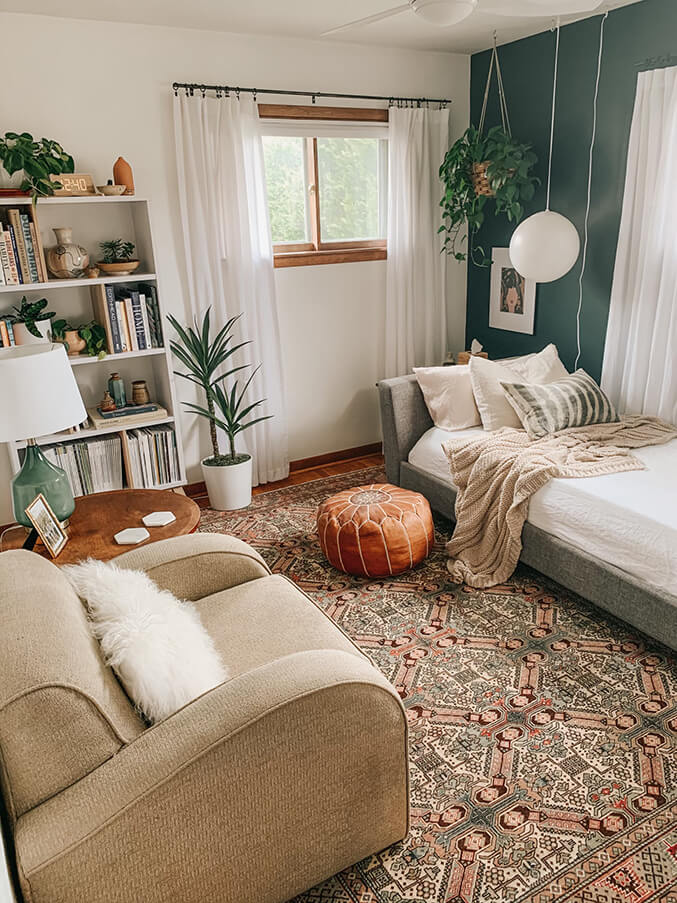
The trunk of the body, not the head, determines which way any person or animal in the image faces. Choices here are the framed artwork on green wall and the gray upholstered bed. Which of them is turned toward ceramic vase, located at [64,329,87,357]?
the framed artwork on green wall

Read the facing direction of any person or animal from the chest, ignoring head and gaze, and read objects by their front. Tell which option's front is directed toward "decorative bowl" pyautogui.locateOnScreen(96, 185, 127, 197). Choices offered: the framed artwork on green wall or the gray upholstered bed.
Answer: the framed artwork on green wall

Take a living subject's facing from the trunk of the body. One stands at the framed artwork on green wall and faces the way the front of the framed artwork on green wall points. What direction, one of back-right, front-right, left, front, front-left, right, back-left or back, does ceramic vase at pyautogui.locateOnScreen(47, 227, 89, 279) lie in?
front

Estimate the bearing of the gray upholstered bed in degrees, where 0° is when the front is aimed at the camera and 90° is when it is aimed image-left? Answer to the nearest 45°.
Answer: approximately 315°

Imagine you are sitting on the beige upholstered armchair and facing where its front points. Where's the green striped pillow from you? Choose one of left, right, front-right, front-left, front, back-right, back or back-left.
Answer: front

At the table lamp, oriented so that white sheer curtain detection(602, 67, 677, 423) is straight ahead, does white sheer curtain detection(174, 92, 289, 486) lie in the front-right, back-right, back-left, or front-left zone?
front-left

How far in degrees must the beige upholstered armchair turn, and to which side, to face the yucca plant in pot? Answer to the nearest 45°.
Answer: approximately 45° to its left

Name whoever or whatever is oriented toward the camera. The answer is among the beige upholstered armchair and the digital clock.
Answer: the digital clock

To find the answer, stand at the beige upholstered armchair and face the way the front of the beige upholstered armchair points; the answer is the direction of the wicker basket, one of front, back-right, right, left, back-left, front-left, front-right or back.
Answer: front

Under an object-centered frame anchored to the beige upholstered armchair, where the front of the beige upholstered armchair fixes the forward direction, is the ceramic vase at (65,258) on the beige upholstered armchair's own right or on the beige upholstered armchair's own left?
on the beige upholstered armchair's own left

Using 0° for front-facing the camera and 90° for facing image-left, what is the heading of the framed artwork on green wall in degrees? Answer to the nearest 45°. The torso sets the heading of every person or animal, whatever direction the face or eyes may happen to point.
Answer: approximately 45°

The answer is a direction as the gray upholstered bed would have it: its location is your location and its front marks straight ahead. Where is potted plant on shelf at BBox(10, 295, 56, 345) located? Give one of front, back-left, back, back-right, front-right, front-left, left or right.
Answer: back-right

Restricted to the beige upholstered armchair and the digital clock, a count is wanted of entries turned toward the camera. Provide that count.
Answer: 1

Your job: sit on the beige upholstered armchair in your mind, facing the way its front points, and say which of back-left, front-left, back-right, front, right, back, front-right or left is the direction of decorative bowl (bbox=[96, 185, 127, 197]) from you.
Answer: front-left

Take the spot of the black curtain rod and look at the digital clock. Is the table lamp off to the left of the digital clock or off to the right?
left

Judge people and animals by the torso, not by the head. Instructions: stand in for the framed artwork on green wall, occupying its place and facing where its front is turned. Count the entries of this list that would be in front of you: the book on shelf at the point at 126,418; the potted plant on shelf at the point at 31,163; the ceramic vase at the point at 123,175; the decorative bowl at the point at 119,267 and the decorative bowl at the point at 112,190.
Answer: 5

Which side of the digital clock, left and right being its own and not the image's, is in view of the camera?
front
